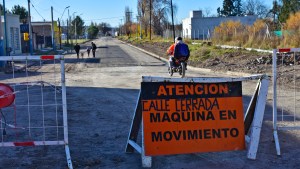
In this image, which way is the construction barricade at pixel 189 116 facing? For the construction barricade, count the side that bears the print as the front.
toward the camera

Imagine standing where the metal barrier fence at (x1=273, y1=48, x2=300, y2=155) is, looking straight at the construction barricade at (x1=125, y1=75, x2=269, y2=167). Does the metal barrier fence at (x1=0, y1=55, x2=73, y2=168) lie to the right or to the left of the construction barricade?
right

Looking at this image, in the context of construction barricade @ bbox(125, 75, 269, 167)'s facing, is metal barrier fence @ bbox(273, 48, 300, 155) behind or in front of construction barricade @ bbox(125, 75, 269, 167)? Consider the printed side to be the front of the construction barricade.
behind

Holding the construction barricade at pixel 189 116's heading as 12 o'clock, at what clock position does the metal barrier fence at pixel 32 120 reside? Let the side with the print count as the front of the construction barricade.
The metal barrier fence is roughly at 4 o'clock from the construction barricade.
